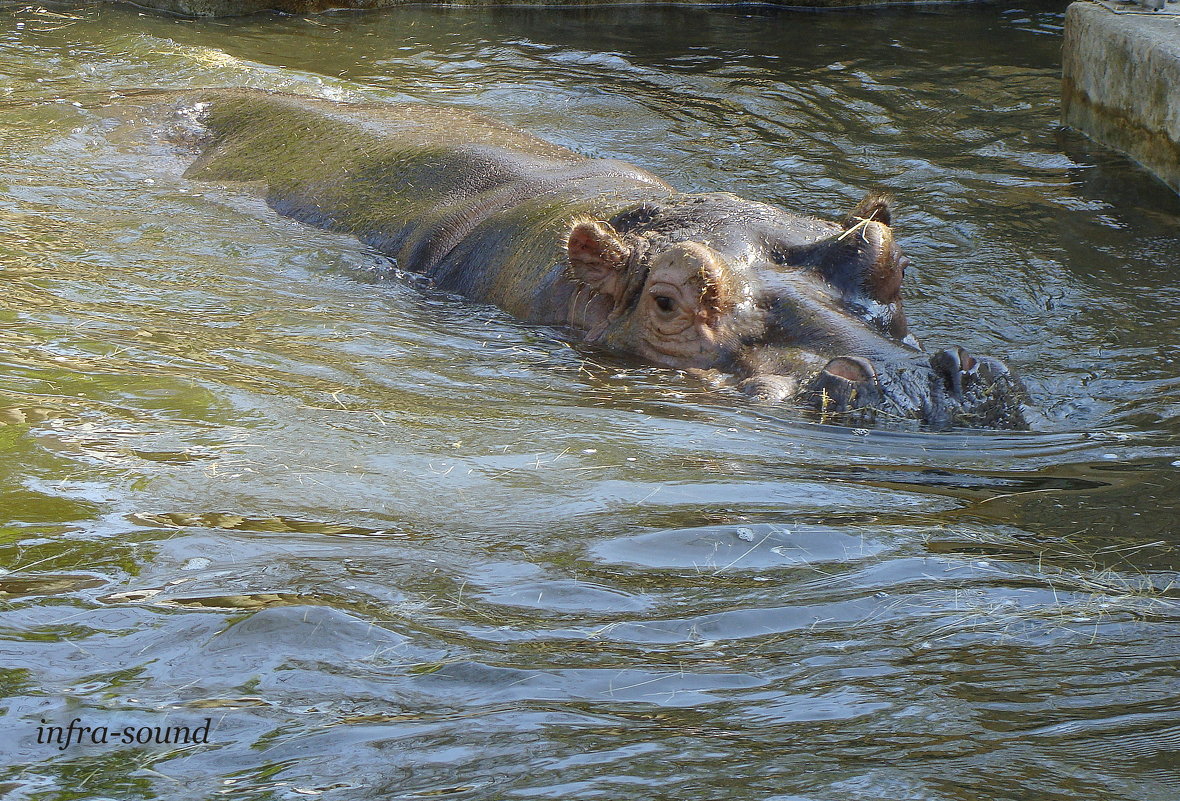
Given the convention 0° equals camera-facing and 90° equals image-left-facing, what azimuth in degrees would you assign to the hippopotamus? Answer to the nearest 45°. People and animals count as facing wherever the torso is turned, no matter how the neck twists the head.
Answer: approximately 315°

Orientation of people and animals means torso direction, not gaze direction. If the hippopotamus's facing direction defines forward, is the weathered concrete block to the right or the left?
on its left
